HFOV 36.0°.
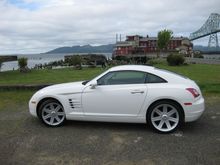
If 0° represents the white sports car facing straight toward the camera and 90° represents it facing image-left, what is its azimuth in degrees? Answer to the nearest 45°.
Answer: approximately 90°

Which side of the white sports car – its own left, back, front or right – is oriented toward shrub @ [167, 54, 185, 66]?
right
